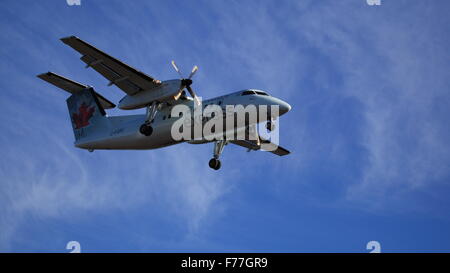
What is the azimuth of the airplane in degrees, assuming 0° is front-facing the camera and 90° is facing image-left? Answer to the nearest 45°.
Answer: approximately 315°
